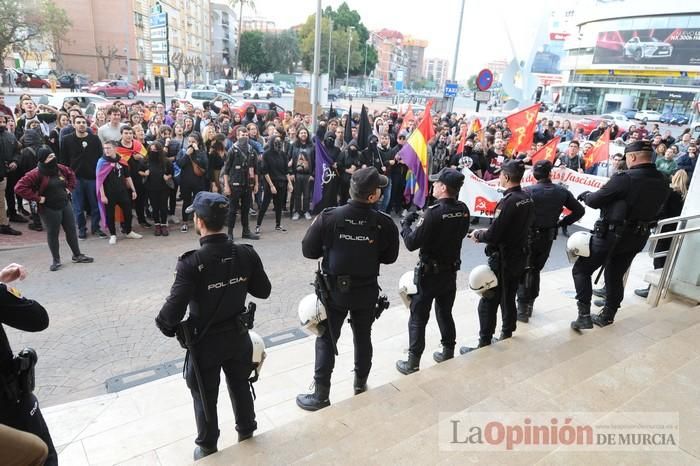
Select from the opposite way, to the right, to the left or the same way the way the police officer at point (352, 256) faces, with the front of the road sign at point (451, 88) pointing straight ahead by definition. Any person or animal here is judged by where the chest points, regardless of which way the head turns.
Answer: the opposite way

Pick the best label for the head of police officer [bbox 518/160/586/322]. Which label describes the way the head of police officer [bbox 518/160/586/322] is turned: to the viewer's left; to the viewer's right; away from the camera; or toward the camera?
away from the camera

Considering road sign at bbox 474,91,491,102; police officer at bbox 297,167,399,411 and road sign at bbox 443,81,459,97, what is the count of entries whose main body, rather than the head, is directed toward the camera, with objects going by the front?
2

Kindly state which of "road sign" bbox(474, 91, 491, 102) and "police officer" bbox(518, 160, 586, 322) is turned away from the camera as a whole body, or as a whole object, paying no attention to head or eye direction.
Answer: the police officer

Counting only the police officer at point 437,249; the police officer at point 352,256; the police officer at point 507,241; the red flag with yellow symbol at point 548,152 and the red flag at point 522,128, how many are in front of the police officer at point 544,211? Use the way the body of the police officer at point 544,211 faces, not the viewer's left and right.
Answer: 2

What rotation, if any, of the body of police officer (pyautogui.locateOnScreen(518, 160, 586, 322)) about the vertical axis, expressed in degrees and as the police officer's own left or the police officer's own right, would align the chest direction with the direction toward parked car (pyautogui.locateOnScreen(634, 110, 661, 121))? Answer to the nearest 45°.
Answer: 0° — they already face it

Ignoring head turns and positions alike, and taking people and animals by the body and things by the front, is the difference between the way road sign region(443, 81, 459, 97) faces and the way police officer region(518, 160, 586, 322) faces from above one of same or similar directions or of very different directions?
very different directions

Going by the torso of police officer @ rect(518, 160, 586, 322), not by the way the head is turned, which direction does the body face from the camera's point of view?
away from the camera

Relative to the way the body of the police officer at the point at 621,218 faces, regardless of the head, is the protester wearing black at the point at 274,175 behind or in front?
in front

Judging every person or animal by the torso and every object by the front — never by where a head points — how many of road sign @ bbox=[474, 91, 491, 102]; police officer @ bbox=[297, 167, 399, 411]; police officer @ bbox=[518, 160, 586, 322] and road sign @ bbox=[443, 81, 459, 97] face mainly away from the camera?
2

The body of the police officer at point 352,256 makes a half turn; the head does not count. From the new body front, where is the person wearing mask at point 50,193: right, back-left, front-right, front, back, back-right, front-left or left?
back-right

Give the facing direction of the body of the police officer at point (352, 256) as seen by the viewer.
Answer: away from the camera

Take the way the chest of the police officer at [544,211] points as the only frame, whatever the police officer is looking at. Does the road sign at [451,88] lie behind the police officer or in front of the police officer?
in front

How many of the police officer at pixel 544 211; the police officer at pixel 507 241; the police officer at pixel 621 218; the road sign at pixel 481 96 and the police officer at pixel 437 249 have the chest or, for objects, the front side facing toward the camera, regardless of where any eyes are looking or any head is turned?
1

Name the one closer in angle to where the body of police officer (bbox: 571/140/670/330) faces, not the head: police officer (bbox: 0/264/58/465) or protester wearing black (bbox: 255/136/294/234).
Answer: the protester wearing black

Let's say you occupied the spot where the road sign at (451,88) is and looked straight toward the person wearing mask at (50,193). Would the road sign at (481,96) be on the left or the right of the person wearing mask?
left

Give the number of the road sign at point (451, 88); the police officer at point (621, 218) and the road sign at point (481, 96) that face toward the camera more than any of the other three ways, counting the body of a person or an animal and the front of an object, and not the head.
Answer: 2

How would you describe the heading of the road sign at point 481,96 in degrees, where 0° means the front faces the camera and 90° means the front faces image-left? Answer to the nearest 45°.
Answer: approximately 0°

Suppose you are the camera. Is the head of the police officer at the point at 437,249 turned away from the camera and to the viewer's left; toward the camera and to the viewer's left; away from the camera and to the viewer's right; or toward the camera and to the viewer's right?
away from the camera and to the viewer's left
